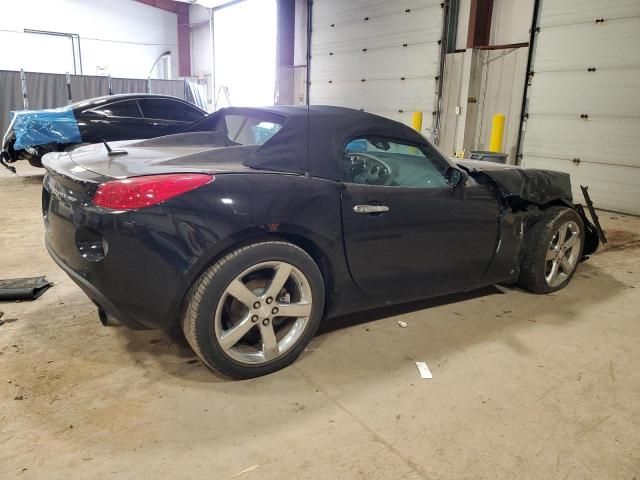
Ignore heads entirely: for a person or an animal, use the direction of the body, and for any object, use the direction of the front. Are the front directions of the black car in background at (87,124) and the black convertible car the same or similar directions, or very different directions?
very different directions

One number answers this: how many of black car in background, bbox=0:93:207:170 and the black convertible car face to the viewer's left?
1

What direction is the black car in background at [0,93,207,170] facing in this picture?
to the viewer's left

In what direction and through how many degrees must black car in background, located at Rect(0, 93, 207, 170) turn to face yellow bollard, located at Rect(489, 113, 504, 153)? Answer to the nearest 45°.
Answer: approximately 180°

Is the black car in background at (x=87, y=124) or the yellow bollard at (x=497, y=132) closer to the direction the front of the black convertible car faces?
the yellow bollard

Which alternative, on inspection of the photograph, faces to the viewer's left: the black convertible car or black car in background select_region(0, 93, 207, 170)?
the black car in background

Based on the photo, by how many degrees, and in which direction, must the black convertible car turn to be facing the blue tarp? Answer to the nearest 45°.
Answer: approximately 90° to its left

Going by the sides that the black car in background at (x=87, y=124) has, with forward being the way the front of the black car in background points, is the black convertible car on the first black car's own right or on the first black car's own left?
on the first black car's own left

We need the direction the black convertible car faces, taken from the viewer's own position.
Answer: facing away from the viewer and to the right of the viewer

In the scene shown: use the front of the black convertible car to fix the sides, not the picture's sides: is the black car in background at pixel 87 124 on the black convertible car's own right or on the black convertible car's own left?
on the black convertible car's own left

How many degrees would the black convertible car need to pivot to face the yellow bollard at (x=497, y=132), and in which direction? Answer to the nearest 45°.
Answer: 0° — it already faces it
